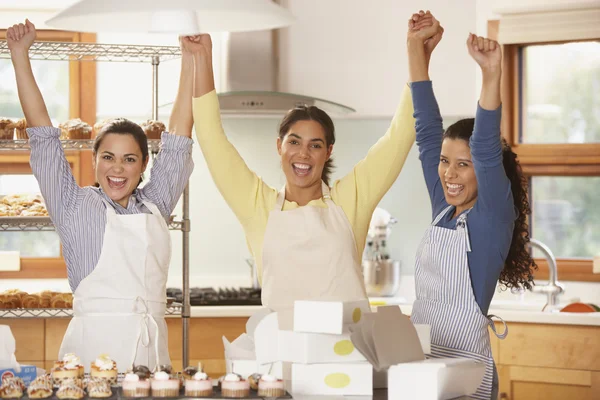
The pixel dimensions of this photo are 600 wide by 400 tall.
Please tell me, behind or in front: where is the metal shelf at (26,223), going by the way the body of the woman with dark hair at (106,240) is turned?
behind

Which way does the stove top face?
toward the camera

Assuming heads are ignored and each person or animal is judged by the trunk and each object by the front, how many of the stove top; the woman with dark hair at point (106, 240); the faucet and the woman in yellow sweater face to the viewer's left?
1

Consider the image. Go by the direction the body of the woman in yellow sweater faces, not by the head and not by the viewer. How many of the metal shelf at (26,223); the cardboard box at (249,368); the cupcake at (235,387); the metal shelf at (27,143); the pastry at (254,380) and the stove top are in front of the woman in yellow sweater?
3

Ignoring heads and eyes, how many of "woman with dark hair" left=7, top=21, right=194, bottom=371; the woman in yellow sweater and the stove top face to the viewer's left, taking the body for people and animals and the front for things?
0

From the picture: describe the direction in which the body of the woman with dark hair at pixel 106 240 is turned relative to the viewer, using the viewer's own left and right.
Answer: facing the viewer and to the right of the viewer

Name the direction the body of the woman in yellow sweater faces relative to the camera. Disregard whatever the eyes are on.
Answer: toward the camera

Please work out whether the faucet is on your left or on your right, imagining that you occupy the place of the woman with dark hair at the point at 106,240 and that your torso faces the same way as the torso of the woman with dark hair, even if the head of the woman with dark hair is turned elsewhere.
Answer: on your left

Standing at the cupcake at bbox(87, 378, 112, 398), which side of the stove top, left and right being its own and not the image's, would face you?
front

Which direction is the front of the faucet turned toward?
to the viewer's left

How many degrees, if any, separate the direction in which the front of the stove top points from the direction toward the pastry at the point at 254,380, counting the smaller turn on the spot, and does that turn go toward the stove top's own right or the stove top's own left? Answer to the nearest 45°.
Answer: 0° — it already faces it

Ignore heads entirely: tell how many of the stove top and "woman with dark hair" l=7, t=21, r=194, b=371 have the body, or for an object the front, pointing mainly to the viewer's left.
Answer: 0
